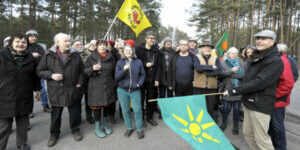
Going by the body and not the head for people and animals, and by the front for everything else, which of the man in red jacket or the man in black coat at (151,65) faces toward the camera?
the man in black coat

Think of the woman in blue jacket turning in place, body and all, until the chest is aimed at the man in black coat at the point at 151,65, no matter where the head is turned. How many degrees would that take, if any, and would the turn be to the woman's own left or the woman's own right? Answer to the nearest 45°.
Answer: approximately 135° to the woman's own left

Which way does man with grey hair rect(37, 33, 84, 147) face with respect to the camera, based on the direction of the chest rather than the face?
toward the camera

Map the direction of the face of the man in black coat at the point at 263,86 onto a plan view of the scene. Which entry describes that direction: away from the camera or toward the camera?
toward the camera

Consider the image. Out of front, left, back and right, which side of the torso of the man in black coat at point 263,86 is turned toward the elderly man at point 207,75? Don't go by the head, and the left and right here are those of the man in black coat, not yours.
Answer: right

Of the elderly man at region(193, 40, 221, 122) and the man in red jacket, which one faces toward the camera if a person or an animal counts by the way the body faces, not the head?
the elderly man

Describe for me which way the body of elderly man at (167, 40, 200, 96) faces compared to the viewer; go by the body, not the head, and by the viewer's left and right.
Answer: facing the viewer

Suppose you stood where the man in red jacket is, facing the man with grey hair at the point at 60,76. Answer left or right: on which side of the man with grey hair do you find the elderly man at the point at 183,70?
right

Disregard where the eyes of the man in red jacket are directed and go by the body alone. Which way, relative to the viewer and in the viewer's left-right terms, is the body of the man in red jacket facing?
facing to the left of the viewer

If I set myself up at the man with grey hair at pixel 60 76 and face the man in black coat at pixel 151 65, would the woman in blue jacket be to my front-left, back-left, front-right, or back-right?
front-right

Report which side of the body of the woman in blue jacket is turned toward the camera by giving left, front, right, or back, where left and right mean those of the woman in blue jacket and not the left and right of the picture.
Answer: front

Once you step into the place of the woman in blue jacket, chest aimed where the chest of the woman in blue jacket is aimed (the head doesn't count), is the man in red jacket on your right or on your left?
on your left
